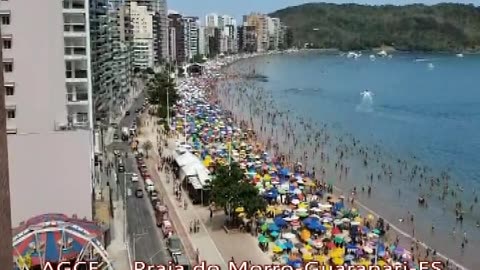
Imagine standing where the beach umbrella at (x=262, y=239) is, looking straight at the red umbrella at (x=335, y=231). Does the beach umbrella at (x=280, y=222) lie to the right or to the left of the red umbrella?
left

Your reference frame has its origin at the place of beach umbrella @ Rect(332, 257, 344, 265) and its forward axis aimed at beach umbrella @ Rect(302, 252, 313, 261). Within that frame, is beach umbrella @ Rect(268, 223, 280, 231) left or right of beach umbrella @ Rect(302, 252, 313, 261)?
right

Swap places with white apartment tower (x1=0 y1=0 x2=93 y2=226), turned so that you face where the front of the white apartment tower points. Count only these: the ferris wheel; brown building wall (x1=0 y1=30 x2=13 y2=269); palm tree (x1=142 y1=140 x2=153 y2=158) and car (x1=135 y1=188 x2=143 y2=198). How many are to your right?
2

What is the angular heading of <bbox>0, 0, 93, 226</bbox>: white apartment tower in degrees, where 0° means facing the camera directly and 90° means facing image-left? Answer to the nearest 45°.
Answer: approximately 270°

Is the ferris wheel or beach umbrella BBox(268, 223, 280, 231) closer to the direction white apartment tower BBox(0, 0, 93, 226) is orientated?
the beach umbrella

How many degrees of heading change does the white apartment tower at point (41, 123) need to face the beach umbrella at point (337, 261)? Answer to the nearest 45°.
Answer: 0° — it already faces it

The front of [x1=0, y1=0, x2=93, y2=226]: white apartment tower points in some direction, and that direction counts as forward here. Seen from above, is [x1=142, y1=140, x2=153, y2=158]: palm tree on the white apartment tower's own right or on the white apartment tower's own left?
on the white apartment tower's own left

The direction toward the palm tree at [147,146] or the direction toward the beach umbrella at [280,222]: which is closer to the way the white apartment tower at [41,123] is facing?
the beach umbrella

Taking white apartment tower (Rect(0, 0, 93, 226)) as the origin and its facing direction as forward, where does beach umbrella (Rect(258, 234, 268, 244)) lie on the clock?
The beach umbrella is roughly at 12 o'clock from the white apartment tower.

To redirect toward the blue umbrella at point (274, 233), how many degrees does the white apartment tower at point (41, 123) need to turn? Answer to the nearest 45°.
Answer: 0° — it already faces it

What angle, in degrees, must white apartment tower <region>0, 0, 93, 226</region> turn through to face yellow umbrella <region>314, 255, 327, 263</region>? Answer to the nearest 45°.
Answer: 0° — it already faces it
